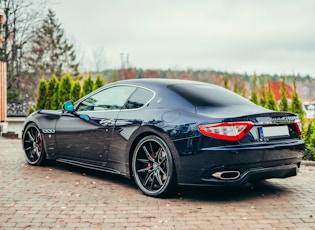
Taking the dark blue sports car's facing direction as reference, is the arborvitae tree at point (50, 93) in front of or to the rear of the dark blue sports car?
in front

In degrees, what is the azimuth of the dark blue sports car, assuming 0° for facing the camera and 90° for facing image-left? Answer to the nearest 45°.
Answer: approximately 135°

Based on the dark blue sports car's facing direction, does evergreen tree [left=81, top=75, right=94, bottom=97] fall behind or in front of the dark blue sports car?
in front

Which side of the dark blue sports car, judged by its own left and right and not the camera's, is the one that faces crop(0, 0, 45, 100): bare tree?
front

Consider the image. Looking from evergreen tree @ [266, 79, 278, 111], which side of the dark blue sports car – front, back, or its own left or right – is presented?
right

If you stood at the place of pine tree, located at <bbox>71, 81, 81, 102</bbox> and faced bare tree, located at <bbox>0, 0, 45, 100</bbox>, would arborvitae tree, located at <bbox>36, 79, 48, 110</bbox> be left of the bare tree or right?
left

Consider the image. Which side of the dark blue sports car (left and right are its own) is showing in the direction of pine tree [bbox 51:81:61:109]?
front
